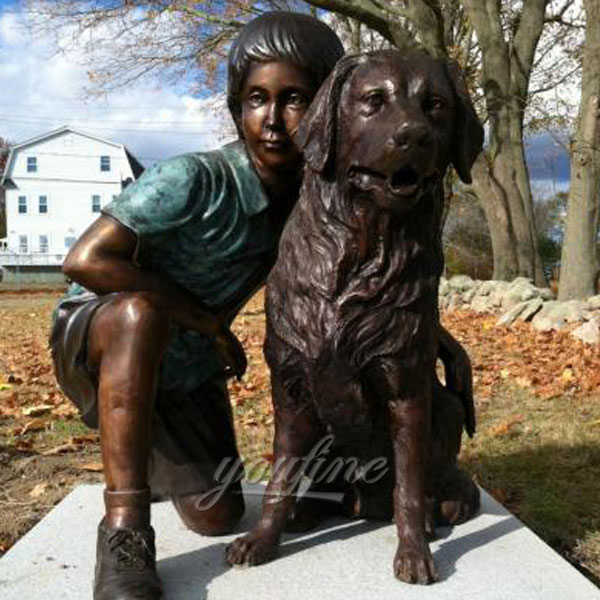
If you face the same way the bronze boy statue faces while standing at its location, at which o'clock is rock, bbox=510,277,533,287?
The rock is roughly at 7 o'clock from the bronze boy statue.

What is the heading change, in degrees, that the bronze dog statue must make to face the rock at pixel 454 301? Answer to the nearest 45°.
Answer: approximately 180°

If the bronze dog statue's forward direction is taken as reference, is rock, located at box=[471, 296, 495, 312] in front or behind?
behind

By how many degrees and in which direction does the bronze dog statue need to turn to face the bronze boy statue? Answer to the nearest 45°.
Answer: approximately 90° to its right

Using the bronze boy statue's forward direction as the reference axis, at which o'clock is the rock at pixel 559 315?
The rock is roughly at 7 o'clock from the bronze boy statue.

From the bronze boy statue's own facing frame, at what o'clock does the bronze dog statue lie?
The bronze dog statue is roughly at 10 o'clock from the bronze boy statue.

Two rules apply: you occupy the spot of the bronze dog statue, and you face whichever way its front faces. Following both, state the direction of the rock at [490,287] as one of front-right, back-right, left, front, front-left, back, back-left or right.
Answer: back

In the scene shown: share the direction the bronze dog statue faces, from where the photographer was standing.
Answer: facing the viewer

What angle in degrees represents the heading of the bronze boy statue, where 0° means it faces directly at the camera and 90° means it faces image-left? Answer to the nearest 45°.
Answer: approximately 0°

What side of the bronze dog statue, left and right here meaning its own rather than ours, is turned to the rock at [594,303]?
back

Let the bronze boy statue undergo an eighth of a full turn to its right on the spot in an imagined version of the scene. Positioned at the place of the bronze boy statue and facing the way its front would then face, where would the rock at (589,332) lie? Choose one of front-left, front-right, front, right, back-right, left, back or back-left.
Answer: back

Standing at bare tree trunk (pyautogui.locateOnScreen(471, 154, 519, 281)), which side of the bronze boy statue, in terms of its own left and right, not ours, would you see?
back

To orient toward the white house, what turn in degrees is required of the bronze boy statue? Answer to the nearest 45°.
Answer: approximately 180°

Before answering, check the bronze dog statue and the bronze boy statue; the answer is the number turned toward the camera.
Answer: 2

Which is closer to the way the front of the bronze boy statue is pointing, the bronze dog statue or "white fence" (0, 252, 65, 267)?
the bronze dog statue
